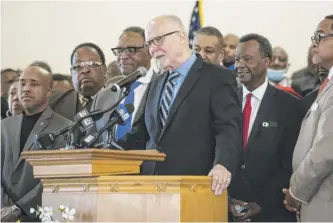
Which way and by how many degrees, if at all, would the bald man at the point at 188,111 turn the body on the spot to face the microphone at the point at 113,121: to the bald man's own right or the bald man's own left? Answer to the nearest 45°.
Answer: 0° — they already face it

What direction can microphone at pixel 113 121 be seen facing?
to the viewer's right

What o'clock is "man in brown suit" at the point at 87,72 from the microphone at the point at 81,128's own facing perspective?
The man in brown suit is roughly at 9 o'clock from the microphone.

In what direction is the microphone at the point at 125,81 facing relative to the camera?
to the viewer's right

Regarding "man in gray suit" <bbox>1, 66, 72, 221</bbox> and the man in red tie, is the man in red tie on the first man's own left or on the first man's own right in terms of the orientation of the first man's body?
on the first man's own left

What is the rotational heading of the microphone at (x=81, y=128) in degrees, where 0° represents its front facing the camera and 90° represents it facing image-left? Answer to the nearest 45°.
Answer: approximately 270°

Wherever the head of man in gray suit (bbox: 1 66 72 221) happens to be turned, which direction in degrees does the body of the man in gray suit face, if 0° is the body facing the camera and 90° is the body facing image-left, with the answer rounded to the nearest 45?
approximately 45°
